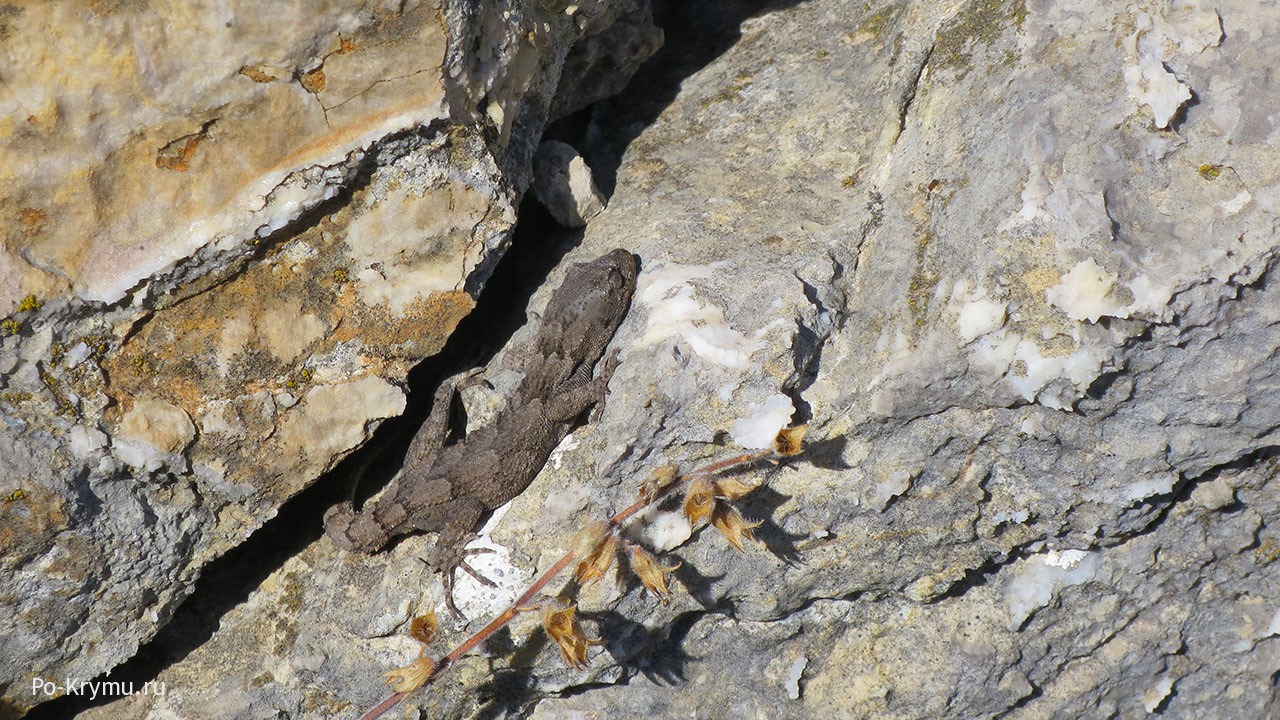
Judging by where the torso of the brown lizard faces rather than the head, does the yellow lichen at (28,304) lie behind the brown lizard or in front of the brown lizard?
behind

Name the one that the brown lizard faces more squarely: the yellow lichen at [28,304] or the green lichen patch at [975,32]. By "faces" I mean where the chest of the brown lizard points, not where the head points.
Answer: the green lichen patch

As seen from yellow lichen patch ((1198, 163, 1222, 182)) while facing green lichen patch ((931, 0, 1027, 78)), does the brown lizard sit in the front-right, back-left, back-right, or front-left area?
front-left

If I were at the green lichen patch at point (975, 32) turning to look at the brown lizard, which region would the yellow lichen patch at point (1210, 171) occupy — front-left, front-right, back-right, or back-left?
back-left

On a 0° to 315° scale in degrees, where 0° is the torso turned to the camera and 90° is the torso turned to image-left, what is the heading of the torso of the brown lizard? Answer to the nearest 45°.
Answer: approximately 225°

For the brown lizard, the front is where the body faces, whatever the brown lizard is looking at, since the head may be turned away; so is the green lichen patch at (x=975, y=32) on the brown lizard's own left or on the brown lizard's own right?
on the brown lizard's own right

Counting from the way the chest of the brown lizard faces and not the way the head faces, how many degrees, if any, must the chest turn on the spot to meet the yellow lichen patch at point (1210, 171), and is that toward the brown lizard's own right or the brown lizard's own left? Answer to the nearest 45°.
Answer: approximately 90° to the brown lizard's own right
